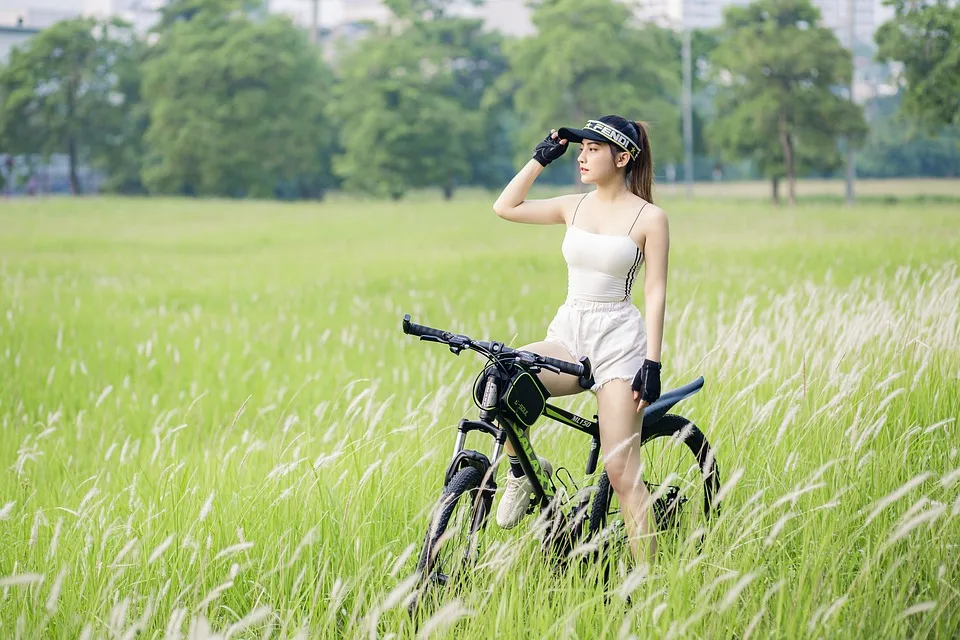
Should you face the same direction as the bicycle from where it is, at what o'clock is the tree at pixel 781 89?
The tree is roughly at 5 o'clock from the bicycle.

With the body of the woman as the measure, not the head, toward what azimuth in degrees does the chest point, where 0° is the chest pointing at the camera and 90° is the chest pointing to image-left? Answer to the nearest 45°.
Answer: approximately 45°

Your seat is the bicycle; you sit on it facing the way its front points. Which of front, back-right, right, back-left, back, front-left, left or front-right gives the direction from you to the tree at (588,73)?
back-right

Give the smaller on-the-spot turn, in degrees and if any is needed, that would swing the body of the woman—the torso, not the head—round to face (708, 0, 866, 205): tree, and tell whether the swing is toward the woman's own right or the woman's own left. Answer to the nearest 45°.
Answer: approximately 135° to the woman's own right

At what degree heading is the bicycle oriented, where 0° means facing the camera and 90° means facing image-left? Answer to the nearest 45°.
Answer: approximately 45°

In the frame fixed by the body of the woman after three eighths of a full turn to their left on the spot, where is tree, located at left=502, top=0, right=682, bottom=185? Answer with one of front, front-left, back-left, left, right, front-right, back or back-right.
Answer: left
